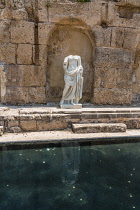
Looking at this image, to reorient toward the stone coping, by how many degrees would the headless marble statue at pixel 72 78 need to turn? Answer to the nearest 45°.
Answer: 0° — it already faces it

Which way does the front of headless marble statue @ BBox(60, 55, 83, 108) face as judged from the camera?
facing the viewer

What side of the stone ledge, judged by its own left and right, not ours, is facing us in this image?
front
